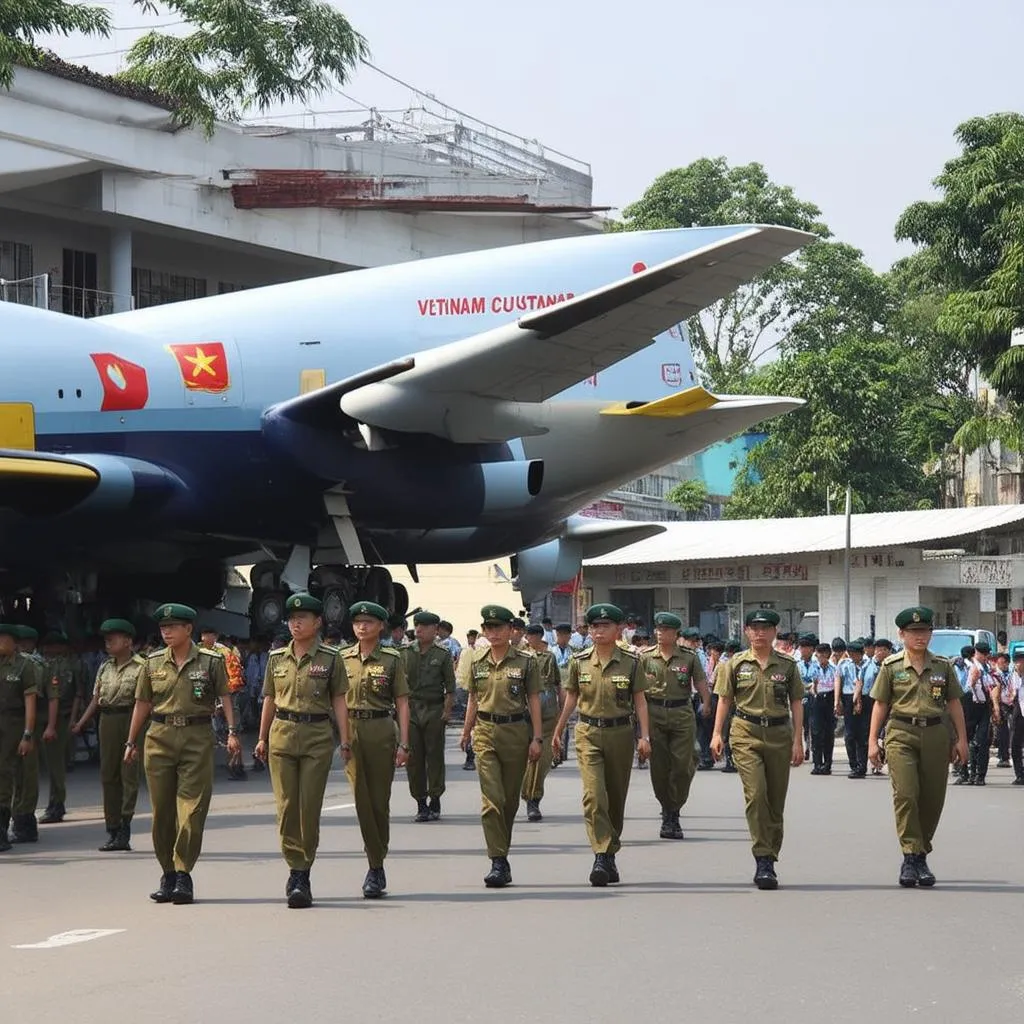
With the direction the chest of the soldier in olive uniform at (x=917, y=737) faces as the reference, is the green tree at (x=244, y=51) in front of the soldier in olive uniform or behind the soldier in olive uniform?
behind

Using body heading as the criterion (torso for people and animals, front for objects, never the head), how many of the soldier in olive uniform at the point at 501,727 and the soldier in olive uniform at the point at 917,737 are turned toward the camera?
2

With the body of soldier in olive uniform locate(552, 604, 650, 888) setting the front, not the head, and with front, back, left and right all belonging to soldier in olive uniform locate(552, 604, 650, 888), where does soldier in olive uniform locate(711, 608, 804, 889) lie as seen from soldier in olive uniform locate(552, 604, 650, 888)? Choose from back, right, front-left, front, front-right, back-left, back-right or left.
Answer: left

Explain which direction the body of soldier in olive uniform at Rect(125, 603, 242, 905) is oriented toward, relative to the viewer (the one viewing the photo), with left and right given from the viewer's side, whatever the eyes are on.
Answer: facing the viewer

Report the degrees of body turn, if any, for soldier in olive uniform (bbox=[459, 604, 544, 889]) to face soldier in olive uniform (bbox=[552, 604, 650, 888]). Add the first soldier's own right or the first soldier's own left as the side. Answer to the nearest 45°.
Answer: approximately 90° to the first soldier's own left

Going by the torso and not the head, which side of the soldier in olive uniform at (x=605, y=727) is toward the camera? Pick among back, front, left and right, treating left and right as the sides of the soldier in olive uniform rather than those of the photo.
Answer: front

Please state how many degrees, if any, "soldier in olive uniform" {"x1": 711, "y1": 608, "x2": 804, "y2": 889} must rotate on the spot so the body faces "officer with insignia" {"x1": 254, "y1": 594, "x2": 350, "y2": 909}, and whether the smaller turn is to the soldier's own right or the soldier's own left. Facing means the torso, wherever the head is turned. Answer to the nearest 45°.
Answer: approximately 45° to the soldier's own right

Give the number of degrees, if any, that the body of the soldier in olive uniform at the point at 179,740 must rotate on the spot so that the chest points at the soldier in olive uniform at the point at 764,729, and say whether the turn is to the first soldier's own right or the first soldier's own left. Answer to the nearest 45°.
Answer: approximately 90° to the first soldier's own left

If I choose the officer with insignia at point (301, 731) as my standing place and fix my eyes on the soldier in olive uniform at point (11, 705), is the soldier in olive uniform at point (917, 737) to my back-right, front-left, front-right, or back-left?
back-right

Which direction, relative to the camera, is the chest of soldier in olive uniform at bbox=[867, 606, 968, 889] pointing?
toward the camera
